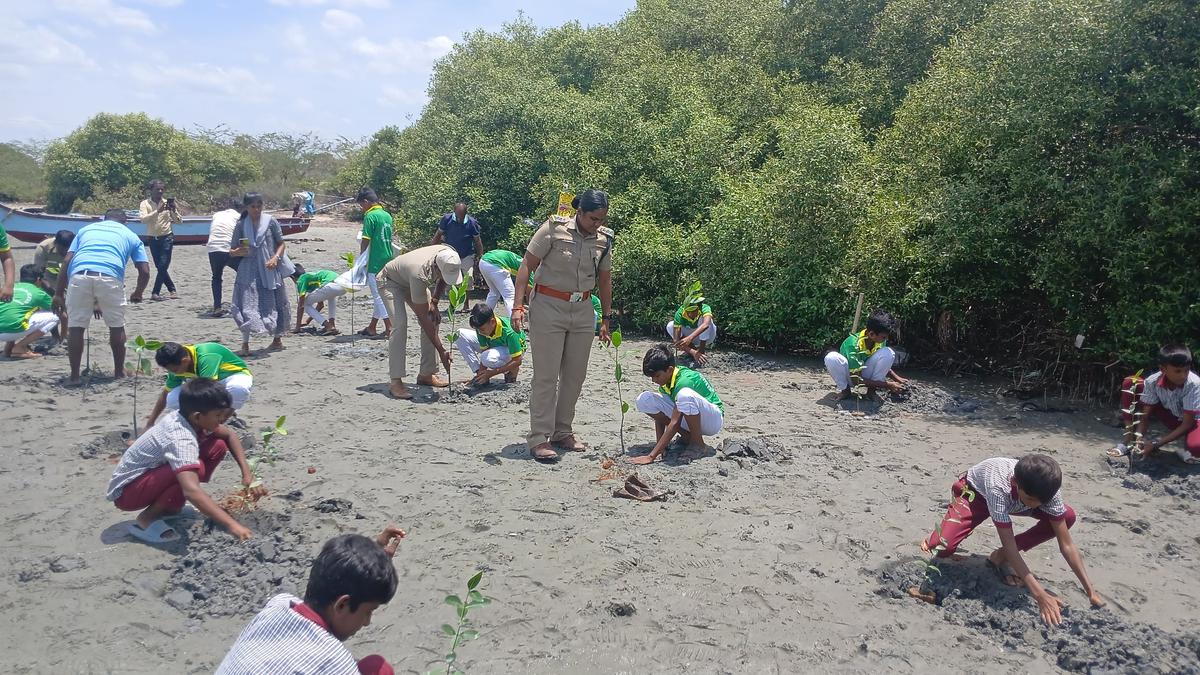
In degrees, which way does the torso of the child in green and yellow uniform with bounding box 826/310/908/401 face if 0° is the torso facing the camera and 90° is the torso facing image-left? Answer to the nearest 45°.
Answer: approximately 315°

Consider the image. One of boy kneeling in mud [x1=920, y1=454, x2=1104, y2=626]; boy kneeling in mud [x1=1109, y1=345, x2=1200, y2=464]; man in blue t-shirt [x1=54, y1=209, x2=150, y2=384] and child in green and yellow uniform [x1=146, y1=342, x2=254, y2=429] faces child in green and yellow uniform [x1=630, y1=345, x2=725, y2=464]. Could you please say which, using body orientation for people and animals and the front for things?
boy kneeling in mud [x1=1109, y1=345, x2=1200, y2=464]

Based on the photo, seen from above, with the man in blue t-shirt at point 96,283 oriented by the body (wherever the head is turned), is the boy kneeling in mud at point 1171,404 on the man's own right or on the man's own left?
on the man's own right

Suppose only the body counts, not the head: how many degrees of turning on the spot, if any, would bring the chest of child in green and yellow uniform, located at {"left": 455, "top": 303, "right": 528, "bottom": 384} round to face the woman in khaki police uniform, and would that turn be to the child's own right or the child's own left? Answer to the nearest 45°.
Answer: approximately 45° to the child's own left

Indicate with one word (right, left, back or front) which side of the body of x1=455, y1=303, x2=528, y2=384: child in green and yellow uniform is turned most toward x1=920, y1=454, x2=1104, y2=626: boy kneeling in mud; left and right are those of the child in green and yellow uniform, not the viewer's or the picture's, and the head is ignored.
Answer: left

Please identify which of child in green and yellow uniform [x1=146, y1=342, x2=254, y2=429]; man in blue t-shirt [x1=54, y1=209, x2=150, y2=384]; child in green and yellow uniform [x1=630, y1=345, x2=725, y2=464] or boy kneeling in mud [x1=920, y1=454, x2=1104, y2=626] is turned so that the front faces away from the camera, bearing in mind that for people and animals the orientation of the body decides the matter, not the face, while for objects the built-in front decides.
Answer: the man in blue t-shirt

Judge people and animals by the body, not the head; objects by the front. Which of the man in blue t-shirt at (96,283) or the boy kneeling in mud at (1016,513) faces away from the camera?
the man in blue t-shirt

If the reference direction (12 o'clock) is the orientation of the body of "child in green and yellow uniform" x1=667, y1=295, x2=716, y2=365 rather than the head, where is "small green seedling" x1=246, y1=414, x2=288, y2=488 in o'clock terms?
The small green seedling is roughly at 1 o'clock from the child in green and yellow uniform.

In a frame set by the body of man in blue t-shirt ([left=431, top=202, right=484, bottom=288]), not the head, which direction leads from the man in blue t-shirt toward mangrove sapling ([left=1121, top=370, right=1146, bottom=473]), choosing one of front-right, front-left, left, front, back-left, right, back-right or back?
front-left
